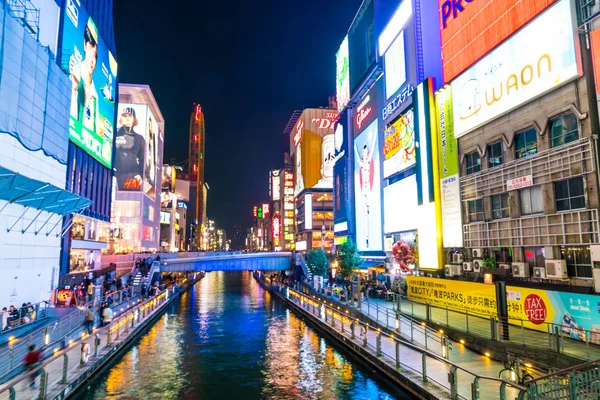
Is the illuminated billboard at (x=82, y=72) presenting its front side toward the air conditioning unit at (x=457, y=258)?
yes

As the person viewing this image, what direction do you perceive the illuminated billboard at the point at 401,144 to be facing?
facing the viewer and to the left of the viewer

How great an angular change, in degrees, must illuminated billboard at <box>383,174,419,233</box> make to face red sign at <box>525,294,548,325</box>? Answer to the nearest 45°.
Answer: approximately 45° to its left

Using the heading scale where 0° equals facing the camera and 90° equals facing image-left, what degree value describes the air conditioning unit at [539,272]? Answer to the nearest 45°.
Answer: approximately 45°

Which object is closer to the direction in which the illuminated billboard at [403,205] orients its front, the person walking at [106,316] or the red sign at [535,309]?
the person walking

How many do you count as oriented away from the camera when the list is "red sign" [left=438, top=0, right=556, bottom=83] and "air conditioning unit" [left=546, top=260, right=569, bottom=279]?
0

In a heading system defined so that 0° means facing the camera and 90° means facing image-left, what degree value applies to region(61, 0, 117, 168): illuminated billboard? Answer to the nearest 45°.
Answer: approximately 315°

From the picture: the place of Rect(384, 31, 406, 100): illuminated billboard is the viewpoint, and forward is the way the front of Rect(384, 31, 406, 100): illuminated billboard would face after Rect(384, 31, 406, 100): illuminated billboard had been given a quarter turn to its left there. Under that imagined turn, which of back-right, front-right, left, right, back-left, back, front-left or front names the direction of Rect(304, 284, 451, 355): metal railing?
front-right

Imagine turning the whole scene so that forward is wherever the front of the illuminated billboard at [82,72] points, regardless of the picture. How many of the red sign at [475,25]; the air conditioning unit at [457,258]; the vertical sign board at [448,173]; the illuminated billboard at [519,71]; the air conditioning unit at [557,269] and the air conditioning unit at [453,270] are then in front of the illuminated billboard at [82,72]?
6

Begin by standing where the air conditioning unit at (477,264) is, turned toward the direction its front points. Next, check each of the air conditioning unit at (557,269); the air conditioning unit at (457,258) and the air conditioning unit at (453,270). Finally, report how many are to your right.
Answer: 2

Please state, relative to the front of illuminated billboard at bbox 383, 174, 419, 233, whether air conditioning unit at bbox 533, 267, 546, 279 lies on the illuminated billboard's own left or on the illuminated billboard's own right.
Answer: on the illuminated billboard's own left

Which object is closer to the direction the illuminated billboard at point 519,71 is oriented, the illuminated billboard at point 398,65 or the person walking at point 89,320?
the person walking

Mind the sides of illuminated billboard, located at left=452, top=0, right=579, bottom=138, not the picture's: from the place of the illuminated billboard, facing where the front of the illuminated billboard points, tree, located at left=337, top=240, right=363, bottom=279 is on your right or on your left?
on your right

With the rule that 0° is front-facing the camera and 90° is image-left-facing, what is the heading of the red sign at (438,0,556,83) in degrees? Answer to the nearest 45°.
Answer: approximately 45°

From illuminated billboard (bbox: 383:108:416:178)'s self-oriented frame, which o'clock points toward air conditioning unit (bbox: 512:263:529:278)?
The air conditioning unit is roughly at 10 o'clock from the illuminated billboard.

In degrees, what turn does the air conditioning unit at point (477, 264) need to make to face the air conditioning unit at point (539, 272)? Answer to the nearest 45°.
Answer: approximately 90° to its left
